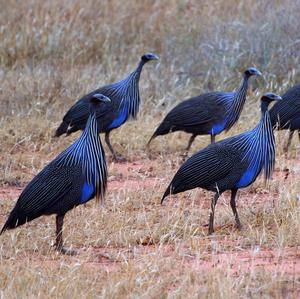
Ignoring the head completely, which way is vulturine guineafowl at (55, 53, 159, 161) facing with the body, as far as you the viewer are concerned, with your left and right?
facing to the right of the viewer

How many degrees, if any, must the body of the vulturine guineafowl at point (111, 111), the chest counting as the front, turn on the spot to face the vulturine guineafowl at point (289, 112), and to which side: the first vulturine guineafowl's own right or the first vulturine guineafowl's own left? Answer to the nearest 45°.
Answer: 0° — it already faces it

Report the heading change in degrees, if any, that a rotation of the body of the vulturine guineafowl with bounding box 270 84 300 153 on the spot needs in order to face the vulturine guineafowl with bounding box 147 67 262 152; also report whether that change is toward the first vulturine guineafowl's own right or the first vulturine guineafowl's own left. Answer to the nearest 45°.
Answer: approximately 180°

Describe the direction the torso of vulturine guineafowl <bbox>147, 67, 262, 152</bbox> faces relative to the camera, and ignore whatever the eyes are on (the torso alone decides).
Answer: to the viewer's right

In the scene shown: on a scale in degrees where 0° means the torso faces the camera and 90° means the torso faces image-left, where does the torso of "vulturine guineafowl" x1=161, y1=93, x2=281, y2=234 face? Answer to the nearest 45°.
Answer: approximately 270°

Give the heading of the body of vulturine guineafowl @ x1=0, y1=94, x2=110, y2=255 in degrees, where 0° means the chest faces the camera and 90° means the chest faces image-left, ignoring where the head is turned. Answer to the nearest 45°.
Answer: approximately 270°

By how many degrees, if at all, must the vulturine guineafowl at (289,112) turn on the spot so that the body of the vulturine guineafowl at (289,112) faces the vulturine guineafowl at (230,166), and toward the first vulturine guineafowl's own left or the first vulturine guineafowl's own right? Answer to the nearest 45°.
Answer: approximately 90° to the first vulturine guineafowl's own right

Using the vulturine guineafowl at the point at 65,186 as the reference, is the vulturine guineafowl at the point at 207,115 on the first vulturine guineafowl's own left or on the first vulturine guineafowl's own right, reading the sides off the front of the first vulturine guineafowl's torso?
on the first vulturine guineafowl's own left

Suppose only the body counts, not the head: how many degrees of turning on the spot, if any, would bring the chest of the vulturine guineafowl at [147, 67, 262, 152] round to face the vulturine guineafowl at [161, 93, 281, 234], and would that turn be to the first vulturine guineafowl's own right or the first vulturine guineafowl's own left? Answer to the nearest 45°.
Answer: approximately 90° to the first vulturine guineafowl's own right
